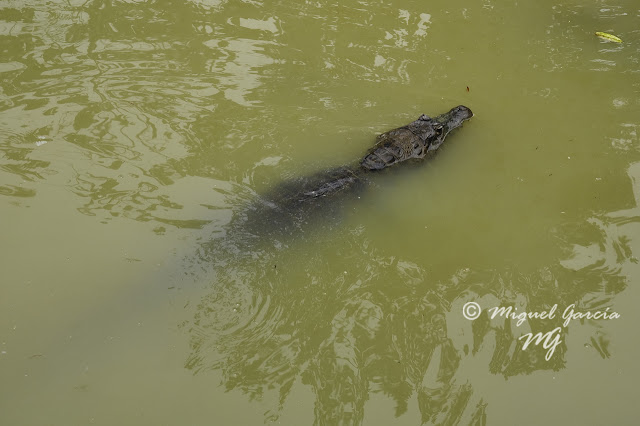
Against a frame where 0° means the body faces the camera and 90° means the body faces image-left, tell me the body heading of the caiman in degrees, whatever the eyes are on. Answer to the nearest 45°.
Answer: approximately 225°

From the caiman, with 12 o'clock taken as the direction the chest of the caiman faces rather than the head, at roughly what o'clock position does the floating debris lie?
The floating debris is roughly at 12 o'clock from the caiman.
